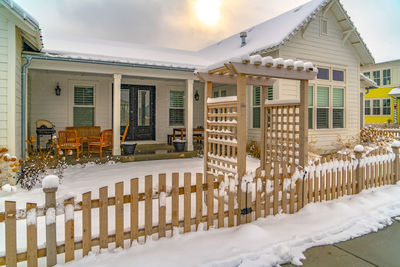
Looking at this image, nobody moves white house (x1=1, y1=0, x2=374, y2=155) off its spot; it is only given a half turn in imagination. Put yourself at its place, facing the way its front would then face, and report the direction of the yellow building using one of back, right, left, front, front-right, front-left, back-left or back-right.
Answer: right

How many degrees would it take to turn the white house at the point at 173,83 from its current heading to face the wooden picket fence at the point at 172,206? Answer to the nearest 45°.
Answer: approximately 45° to its right

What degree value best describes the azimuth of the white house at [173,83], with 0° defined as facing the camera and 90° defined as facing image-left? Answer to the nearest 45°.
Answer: approximately 315°

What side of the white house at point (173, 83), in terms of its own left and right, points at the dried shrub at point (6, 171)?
right
